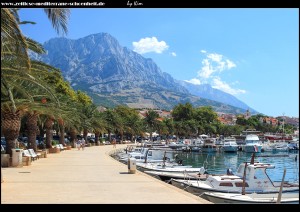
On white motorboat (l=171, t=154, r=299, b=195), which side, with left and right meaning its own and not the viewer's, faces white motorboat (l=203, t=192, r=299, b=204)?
left

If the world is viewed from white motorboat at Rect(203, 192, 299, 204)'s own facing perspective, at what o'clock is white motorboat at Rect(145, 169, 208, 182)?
white motorboat at Rect(145, 169, 208, 182) is roughly at 2 o'clock from white motorboat at Rect(203, 192, 299, 204).

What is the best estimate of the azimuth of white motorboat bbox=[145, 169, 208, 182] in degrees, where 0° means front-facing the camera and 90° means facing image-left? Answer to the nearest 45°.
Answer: approximately 90°

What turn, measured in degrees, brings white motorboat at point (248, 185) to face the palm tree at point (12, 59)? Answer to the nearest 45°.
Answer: approximately 45° to its left

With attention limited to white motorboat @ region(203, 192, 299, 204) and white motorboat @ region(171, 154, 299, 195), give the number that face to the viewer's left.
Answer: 2
